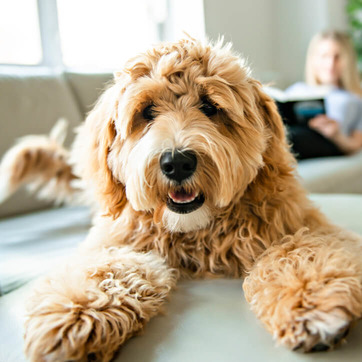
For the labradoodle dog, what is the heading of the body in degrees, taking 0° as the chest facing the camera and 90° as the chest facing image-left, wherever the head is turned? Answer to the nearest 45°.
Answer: approximately 0°

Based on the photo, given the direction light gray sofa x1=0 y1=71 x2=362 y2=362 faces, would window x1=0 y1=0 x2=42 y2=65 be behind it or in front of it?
behind

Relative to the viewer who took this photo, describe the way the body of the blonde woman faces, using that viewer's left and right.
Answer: facing the viewer and to the left of the viewer

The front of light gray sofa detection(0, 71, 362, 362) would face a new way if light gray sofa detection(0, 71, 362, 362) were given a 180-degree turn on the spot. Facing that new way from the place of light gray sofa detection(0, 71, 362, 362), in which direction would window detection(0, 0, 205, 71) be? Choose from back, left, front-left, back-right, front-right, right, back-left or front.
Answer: front

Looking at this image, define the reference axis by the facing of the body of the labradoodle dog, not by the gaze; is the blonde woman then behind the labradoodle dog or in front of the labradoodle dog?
behind

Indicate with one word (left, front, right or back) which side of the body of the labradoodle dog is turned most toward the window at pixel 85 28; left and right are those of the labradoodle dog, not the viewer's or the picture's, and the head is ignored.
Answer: back
